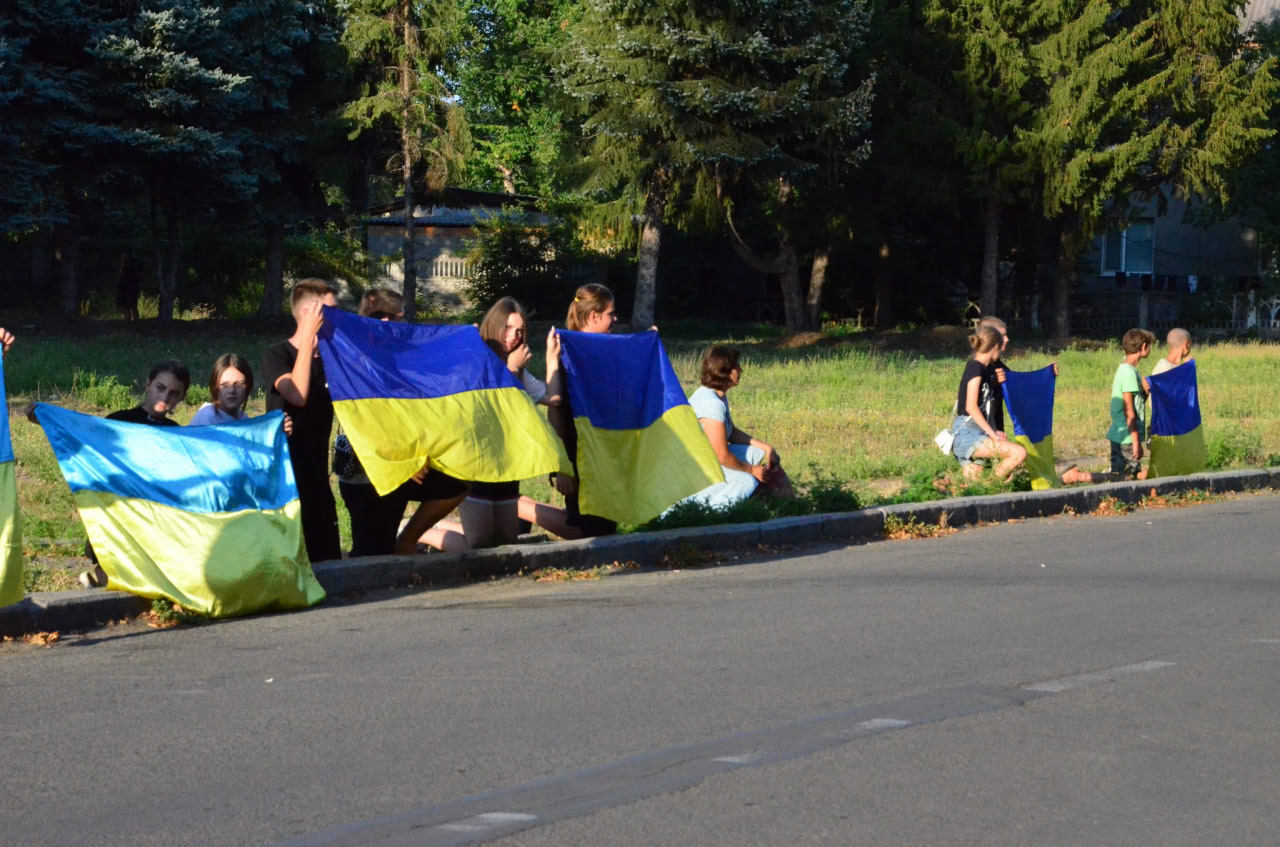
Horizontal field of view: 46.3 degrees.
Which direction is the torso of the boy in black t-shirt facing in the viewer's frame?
to the viewer's right

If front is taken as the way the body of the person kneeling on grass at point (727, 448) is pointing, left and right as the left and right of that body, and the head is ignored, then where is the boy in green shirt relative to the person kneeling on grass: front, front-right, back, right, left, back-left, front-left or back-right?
front-left

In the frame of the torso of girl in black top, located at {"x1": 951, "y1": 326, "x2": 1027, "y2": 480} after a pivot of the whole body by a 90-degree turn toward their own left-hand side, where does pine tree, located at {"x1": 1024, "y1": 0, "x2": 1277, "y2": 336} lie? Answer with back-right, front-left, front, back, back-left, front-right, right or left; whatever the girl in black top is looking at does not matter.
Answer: front

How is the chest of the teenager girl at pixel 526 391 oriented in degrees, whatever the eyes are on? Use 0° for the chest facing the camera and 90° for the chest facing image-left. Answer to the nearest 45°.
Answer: approximately 315°

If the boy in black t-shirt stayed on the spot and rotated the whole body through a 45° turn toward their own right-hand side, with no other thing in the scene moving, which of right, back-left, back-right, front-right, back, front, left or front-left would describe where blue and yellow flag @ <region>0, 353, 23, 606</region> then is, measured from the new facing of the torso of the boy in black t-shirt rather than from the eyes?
right

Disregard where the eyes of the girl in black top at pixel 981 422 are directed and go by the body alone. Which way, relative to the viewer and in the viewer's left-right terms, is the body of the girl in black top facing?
facing to the right of the viewer

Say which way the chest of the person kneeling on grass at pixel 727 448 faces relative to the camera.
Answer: to the viewer's right
